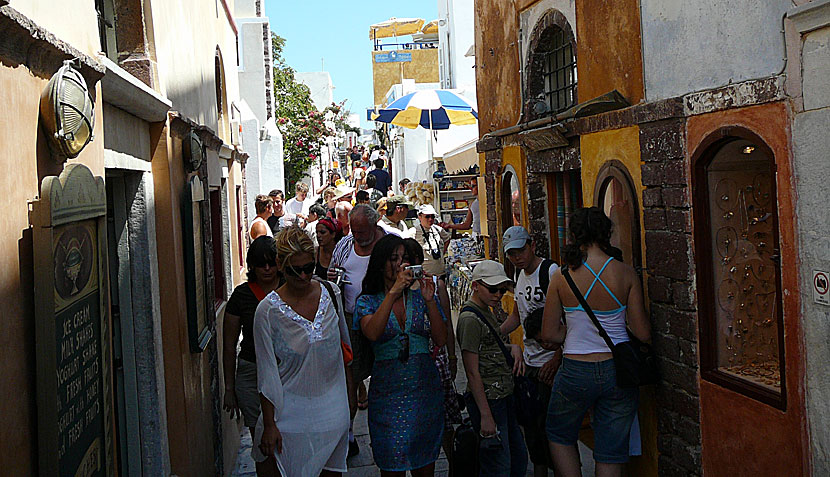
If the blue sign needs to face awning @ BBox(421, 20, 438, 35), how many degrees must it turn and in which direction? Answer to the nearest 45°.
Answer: approximately 135° to its left

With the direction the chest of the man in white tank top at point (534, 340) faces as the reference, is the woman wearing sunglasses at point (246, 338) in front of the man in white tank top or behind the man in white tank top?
in front

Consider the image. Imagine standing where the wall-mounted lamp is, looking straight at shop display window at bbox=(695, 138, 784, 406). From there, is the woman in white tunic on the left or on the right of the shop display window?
left

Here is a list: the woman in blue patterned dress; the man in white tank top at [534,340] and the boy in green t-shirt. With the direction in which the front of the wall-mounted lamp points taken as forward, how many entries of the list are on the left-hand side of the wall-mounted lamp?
3

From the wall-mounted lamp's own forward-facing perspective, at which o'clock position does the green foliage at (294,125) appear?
The green foliage is roughly at 8 o'clock from the wall-mounted lamp.

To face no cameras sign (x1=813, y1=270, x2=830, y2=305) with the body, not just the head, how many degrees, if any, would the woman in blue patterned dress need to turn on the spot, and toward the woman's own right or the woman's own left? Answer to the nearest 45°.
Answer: approximately 45° to the woman's own left

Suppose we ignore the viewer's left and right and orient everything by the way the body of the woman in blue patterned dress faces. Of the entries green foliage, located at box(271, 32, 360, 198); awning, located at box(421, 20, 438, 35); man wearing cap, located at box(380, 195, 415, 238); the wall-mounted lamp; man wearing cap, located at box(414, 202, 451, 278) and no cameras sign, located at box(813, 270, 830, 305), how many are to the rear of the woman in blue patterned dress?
4

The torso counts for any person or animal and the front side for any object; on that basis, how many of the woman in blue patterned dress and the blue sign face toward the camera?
2

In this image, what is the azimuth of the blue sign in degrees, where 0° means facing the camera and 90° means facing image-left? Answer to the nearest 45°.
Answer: approximately 0°

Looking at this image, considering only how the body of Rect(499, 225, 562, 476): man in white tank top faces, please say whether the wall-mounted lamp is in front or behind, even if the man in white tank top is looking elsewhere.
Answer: in front

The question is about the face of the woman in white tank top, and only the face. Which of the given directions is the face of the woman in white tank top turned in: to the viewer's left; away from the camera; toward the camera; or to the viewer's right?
away from the camera

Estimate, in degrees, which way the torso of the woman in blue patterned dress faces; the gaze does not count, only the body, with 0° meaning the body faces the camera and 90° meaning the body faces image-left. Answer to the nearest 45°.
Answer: approximately 0°
